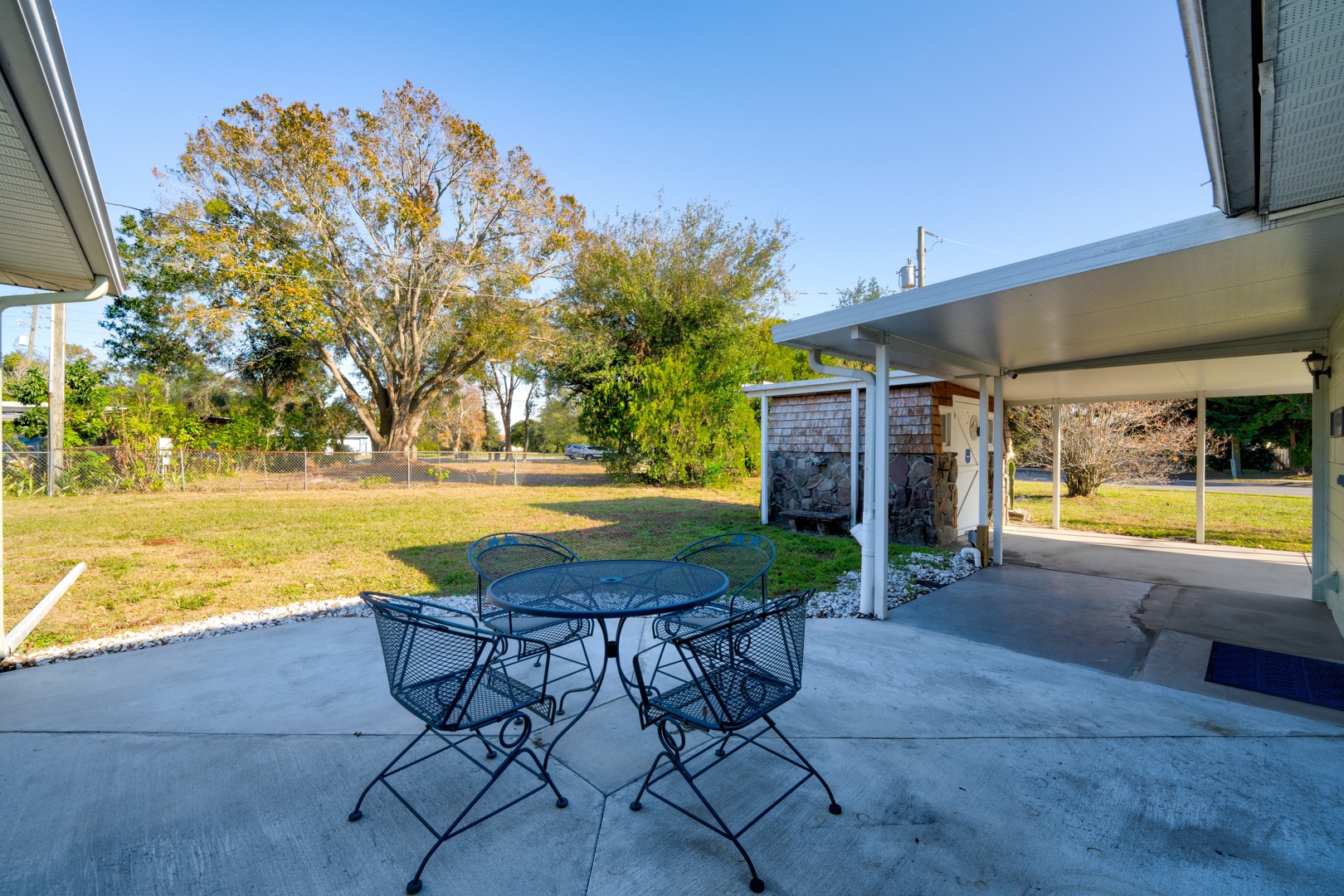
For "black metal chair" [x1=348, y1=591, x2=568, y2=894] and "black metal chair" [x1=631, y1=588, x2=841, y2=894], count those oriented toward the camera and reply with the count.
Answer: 0

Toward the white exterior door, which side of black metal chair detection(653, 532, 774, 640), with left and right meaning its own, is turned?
back

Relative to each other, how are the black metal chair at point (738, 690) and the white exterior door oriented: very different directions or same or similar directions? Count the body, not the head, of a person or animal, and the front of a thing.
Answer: very different directions

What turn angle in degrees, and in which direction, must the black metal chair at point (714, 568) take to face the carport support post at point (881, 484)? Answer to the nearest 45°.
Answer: approximately 180°

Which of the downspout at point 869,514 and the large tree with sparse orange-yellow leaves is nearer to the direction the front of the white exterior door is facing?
the downspout

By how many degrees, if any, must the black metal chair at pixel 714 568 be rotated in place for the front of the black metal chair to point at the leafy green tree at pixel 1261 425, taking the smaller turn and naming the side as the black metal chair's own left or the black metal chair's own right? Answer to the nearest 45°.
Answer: approximately 180°

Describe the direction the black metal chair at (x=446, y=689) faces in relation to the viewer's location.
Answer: facing away from the viewer and to the right of the viewer

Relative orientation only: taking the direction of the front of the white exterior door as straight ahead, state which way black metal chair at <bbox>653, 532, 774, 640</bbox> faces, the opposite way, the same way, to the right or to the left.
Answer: to the right

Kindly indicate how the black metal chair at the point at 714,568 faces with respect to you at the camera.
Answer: facing the viewer and to the left of the viewer

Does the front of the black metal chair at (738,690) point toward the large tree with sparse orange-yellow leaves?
yes

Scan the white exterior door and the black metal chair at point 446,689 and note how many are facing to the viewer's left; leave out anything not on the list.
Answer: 0

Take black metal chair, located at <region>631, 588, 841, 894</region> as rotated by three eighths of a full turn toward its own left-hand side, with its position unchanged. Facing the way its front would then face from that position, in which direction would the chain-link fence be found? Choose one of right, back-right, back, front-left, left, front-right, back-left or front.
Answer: back-right

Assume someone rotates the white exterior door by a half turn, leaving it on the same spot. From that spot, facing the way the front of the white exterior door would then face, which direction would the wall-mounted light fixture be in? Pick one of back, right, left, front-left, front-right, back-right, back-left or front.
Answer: back

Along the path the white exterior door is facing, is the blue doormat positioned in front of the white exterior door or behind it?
in front

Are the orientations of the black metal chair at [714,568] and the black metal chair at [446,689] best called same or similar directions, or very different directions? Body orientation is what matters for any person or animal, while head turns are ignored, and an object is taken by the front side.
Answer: very different directions

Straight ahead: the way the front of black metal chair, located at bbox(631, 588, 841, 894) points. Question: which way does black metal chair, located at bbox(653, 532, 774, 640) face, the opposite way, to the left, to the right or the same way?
to the left

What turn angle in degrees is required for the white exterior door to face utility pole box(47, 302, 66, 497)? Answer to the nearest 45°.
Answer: approximately 135° to its right

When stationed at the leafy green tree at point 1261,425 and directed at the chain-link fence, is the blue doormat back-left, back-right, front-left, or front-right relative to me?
front-left

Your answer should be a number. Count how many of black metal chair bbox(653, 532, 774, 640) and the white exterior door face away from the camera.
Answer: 0

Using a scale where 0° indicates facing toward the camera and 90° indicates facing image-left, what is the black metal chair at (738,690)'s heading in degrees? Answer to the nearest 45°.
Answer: approximately 135°

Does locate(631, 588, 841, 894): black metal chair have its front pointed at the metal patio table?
yes

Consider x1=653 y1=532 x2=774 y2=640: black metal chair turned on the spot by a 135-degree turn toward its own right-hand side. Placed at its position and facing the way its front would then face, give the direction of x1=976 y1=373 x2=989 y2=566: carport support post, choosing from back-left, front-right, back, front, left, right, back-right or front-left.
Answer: front-right
